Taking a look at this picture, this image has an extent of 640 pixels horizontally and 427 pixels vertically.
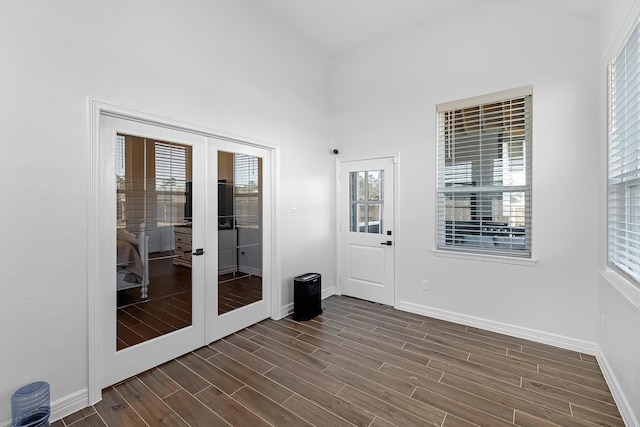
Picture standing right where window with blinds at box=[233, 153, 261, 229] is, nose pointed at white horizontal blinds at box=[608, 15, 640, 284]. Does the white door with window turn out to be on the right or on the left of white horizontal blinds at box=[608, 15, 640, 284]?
left

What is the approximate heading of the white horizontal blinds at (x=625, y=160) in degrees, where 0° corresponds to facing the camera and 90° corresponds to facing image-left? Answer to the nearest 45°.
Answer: approximately 90°

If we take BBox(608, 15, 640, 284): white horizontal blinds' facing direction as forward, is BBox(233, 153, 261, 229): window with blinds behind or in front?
in front

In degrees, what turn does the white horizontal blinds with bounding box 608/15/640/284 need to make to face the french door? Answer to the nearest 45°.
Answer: approximately 45° to its left

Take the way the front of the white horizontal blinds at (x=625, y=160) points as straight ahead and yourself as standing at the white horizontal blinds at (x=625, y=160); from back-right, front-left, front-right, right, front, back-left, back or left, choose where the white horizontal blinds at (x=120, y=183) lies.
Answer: front-left

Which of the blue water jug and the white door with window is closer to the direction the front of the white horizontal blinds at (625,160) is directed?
the white door with window

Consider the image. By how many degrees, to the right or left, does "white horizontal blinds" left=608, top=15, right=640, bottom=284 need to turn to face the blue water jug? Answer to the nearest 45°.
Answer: approximately 45° to its left
